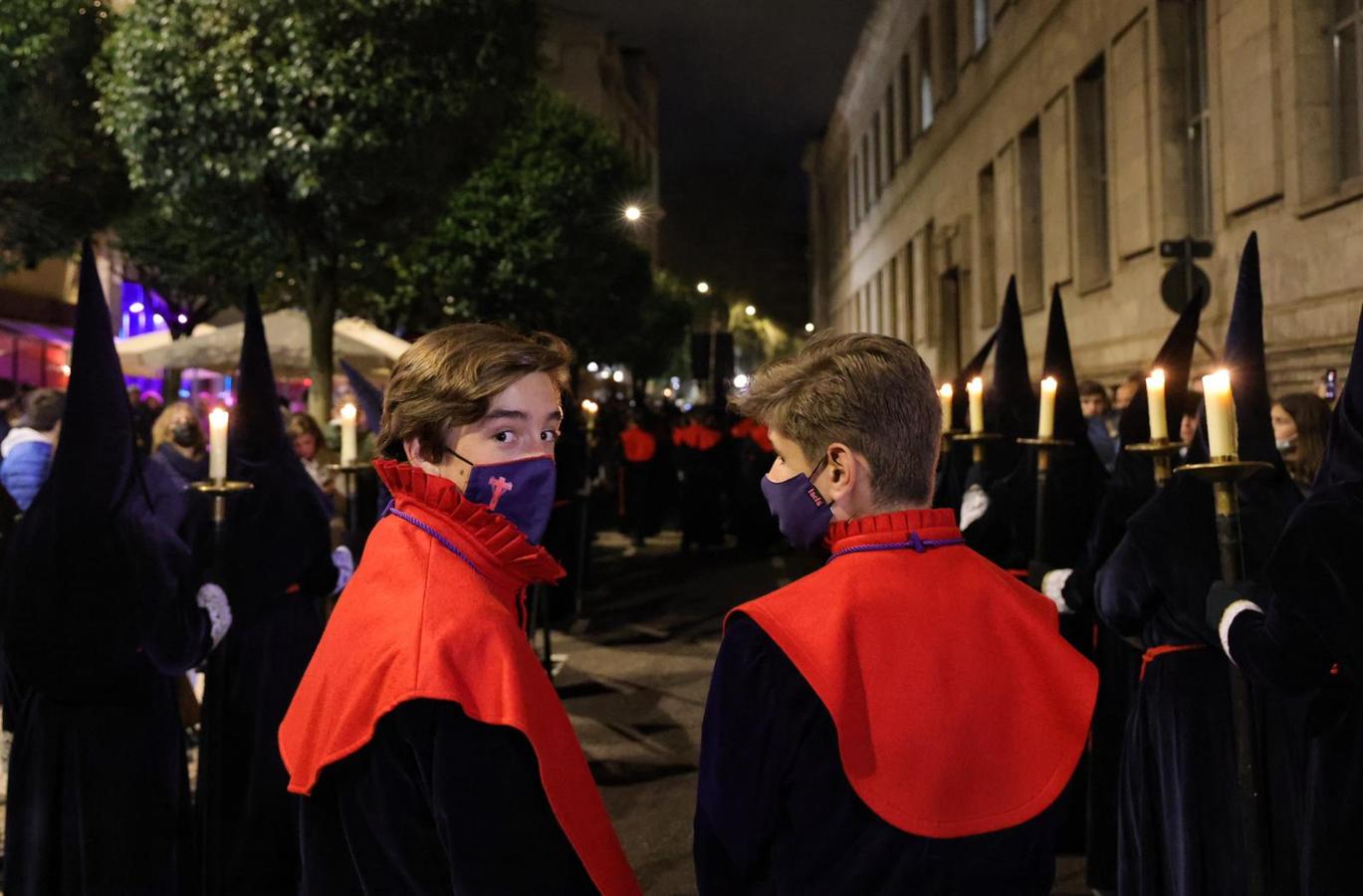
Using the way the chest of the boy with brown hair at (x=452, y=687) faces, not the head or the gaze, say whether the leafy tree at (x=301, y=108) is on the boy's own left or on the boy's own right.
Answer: on the boy's own left

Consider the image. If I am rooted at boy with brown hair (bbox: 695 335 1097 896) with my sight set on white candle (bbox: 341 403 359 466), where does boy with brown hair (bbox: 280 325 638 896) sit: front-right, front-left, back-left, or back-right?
front-left

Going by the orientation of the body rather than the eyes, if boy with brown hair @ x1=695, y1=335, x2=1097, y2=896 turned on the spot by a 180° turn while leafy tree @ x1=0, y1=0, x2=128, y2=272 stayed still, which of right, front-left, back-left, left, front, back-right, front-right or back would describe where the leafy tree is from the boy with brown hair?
back

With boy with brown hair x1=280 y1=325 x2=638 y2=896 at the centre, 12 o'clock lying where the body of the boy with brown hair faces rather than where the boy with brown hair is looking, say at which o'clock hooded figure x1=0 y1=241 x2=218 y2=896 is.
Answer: The hooded figure is roughly at 8 o'clock from the boy with brown hair.

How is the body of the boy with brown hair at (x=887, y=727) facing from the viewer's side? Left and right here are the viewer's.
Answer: facing away from the viewer and to the left of the viewer
